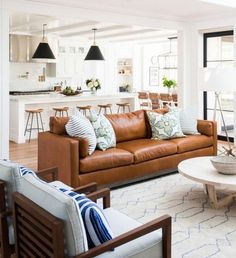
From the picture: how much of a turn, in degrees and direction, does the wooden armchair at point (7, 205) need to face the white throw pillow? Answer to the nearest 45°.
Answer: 0° — it already faces it

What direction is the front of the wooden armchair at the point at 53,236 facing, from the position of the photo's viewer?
facing away from the viewer and to the right of the viewer

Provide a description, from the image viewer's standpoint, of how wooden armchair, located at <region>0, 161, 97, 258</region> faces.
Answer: facing away from the viewer and to the right of the viewer

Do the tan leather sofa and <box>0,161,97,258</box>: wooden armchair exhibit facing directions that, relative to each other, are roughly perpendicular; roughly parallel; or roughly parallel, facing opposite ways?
roughly perpendicular

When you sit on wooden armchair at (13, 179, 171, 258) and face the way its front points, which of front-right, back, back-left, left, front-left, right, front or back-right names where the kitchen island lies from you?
front-left

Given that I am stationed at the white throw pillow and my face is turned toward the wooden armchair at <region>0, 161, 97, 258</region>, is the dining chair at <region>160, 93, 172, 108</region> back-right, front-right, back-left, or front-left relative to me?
back-right

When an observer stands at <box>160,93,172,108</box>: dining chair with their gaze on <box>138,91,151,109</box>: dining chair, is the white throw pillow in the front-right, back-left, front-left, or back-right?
back-left

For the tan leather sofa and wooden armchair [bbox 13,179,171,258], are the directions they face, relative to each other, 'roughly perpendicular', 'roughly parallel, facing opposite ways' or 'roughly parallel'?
roughly perpendicular

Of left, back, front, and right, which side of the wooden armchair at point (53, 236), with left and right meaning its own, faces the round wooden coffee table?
front

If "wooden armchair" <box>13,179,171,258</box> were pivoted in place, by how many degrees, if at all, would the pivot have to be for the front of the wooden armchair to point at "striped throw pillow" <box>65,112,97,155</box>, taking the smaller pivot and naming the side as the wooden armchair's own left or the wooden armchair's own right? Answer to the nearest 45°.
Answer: approximately 45° to the wooden armchair's own left

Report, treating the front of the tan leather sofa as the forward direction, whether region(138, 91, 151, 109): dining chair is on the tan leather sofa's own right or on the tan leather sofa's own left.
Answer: on the tan leather sofa's own left

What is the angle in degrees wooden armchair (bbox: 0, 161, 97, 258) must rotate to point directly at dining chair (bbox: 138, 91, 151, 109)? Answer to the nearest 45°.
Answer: approximately 45° to its left

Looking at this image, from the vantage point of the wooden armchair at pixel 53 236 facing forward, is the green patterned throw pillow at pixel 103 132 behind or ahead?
ahead

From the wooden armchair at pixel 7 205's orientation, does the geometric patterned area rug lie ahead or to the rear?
ahead

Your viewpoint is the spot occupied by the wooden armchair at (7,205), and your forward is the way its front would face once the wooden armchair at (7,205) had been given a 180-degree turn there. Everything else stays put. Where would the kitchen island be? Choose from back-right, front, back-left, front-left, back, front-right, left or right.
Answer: back-right

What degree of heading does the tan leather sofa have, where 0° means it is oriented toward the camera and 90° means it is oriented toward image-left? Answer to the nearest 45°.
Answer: approximately 315°
